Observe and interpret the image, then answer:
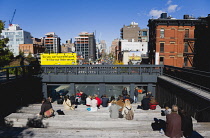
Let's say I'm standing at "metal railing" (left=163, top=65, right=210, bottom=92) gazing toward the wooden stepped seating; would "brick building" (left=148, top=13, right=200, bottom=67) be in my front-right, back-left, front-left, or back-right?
back-right

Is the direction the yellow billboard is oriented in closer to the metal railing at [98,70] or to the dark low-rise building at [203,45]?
the metal railing

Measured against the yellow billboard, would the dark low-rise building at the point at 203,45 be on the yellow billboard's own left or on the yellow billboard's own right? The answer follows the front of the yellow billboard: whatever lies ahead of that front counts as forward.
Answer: on the yellow billboard's own left

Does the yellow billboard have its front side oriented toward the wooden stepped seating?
yes

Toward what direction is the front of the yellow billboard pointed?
toward the camera

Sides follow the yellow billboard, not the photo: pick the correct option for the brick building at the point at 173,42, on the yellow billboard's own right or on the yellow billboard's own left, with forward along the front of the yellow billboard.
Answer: on the yellow billboard's own left

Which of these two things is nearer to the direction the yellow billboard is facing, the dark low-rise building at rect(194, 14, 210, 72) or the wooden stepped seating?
the wooden stepped seating

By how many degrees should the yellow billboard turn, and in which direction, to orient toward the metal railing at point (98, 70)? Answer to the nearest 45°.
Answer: approximately 45° to its left

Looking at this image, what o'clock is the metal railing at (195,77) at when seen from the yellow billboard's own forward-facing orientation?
The metal railing is roughly at 11 o'clock from the yellow billboard.
